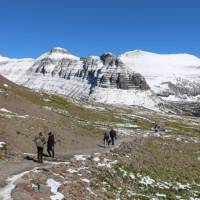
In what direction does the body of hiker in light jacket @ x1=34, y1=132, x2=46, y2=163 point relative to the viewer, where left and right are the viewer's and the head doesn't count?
facing away from the viewer
